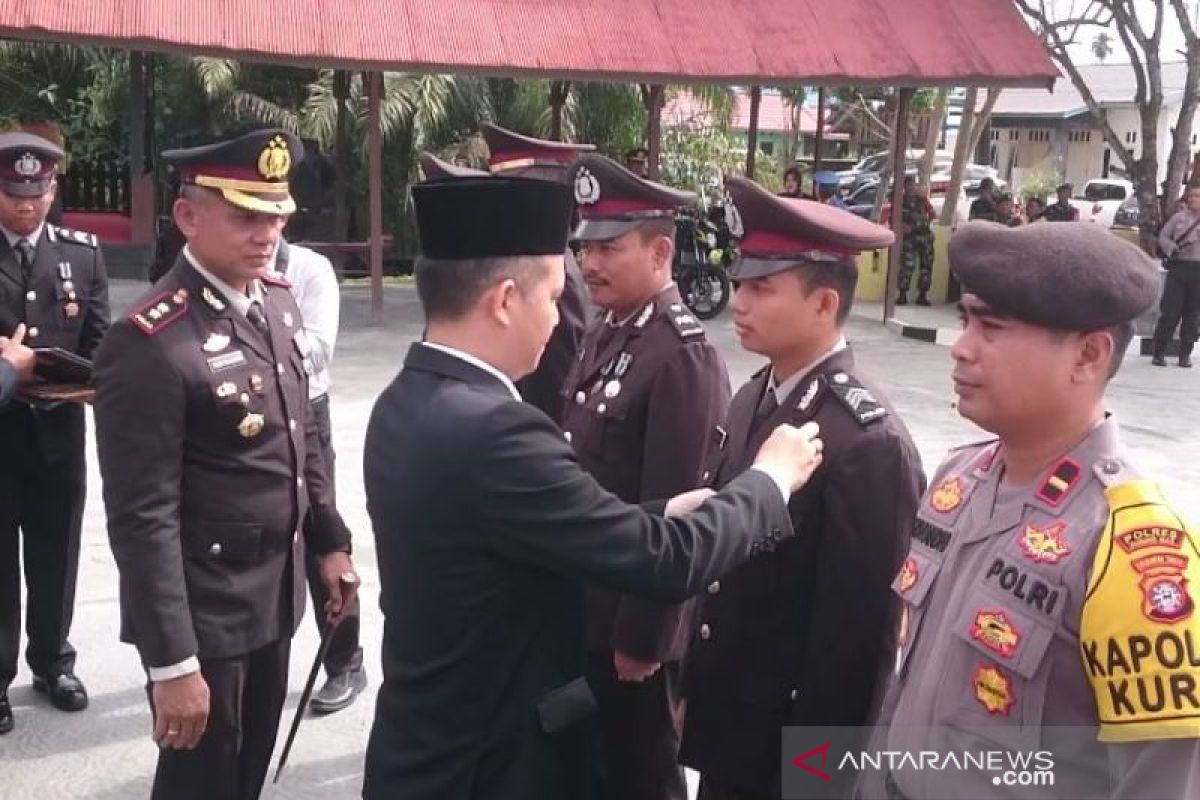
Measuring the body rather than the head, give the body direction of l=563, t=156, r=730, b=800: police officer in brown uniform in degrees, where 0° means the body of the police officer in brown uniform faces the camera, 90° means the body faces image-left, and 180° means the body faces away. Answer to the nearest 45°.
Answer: approximately 45°

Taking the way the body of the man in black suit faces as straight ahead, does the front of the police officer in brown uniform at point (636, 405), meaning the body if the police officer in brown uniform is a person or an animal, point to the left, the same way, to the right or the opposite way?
the opposite way

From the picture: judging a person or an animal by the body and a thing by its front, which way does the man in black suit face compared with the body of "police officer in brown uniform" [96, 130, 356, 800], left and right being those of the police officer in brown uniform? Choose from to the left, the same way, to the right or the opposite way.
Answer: to the left

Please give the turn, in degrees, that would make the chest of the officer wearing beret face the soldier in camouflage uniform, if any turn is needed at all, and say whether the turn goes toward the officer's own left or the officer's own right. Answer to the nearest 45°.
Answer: approximately 135° to the officer's own right

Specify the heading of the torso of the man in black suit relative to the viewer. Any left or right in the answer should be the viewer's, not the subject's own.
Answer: facing away from the viewer and to the right of the viewer

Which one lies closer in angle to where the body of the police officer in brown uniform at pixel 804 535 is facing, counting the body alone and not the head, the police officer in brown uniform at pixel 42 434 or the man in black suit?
the man in black suit

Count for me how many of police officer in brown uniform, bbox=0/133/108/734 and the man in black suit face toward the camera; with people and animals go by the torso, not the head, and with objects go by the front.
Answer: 1

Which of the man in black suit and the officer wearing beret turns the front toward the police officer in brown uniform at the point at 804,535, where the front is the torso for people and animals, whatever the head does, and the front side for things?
the man in black suit

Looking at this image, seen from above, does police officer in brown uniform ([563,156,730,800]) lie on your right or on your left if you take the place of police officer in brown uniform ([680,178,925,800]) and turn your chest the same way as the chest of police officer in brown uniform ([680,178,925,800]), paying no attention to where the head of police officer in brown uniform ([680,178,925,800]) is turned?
on your right

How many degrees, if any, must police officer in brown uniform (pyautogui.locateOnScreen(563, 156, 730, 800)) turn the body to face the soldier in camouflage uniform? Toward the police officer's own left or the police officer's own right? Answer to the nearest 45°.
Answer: approximately 135° to the police officer's own right

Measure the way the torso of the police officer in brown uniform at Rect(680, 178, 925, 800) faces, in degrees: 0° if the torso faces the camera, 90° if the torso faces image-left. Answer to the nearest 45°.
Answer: approximately 45°

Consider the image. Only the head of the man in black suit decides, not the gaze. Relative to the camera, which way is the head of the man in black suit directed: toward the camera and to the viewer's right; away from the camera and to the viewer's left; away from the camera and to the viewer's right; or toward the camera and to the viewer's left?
away from the camera and to the viewer's right
